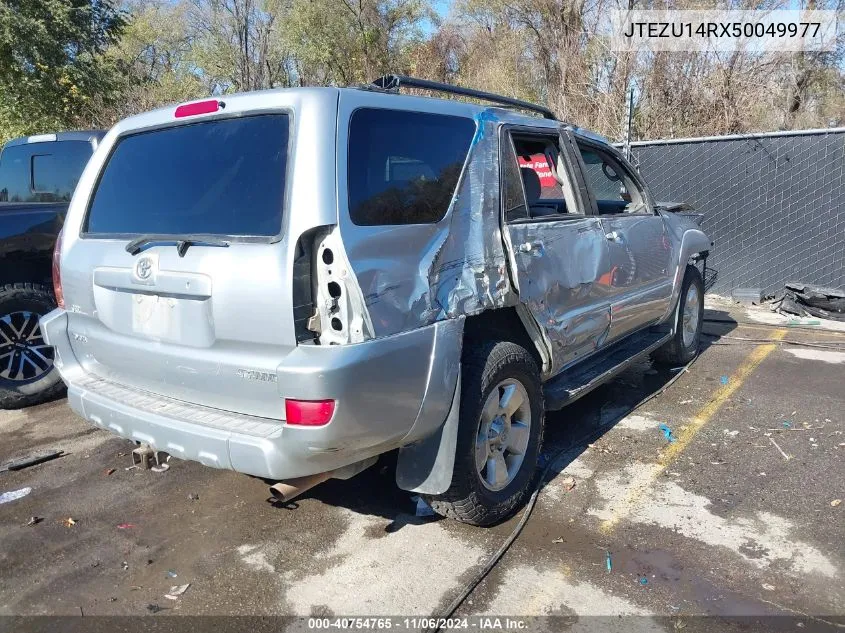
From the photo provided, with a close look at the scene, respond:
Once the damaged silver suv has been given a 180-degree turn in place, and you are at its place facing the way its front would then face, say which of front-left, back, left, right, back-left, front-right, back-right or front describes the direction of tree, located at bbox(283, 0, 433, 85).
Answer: back-right

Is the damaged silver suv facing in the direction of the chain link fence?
yes

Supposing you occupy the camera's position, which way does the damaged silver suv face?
facing away from the viewer and to the right of the viewer

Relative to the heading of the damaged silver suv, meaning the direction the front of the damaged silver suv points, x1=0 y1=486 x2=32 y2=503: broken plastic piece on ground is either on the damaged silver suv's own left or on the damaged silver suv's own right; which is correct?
on the damaged silver suv's own left

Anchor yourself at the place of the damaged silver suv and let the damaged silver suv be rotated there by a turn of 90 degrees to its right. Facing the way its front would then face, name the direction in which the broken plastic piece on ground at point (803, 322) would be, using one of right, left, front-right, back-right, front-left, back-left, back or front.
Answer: left

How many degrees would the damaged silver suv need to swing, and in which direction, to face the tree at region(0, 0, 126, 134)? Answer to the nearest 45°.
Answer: approximately 90° to its left
